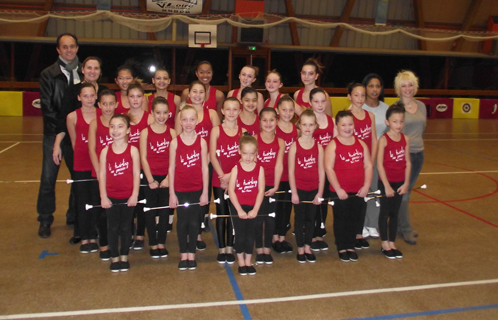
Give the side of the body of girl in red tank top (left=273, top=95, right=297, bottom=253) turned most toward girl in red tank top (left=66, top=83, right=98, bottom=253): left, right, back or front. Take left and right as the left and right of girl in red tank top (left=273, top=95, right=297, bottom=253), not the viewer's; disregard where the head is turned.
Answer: right

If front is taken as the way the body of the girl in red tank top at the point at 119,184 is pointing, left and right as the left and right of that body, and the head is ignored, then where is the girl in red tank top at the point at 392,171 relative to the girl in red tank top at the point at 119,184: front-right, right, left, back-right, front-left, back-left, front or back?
left

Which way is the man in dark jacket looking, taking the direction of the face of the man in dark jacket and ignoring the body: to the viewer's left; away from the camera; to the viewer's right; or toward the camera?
toward the camera

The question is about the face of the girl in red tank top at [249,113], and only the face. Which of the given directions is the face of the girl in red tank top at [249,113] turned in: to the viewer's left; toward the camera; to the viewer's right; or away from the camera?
toward the camera

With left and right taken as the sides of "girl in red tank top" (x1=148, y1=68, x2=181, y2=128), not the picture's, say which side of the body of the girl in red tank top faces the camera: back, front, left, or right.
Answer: front

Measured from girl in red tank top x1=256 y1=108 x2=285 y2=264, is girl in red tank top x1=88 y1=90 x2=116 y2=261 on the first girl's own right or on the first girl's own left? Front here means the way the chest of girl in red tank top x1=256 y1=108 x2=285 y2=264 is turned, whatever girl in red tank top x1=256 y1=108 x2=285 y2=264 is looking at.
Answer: on the first girl's own right

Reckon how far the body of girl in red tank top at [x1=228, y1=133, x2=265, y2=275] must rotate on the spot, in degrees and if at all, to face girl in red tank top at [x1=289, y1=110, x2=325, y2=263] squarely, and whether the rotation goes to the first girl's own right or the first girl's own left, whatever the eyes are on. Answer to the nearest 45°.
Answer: approximately 135° to the first girl's own left

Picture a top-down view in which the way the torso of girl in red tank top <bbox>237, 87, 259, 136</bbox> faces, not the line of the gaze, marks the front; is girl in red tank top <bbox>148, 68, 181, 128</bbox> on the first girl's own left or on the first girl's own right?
on the first girl's own right

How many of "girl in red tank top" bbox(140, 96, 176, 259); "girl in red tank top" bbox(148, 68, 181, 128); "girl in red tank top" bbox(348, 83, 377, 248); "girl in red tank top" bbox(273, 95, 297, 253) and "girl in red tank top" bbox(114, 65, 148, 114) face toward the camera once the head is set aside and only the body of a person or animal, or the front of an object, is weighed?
5

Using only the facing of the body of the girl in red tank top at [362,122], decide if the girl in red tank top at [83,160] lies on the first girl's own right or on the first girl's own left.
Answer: on the first girl's own right

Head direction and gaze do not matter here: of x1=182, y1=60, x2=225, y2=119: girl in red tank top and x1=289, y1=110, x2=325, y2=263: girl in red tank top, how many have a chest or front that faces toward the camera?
2

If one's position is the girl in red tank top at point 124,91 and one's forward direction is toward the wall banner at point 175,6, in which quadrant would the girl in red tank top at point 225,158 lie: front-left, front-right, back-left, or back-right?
back-right

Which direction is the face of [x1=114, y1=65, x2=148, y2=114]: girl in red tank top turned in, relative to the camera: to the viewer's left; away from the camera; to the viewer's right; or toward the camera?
toward the camera

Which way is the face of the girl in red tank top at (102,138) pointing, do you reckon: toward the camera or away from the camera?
toward the camera

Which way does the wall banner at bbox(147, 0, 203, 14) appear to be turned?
toward the camera
